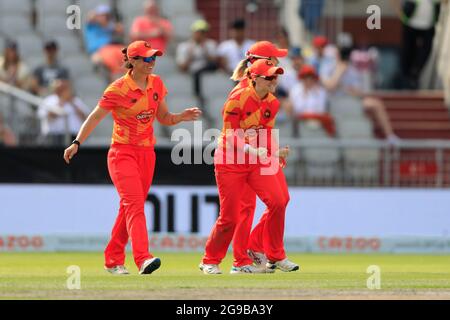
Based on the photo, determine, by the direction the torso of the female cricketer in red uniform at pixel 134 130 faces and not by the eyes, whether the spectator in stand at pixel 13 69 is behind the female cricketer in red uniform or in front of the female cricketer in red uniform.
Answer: behind

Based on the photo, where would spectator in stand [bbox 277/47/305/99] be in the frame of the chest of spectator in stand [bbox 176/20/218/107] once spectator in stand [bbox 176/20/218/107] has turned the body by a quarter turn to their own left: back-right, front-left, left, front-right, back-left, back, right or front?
front

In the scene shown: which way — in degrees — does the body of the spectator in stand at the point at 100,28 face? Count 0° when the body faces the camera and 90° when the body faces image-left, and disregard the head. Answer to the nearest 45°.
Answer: approximately 315°

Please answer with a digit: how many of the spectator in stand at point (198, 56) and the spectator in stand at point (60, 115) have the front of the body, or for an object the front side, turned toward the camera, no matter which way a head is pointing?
2

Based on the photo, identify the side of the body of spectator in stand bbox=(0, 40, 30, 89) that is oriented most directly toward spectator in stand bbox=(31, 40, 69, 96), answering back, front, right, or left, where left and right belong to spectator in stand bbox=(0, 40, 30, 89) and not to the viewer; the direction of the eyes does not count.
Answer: left

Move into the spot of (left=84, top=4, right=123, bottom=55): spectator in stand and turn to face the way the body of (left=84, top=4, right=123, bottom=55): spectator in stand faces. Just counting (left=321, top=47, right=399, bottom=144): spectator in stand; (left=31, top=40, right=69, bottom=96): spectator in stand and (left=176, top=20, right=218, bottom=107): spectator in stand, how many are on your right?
1
